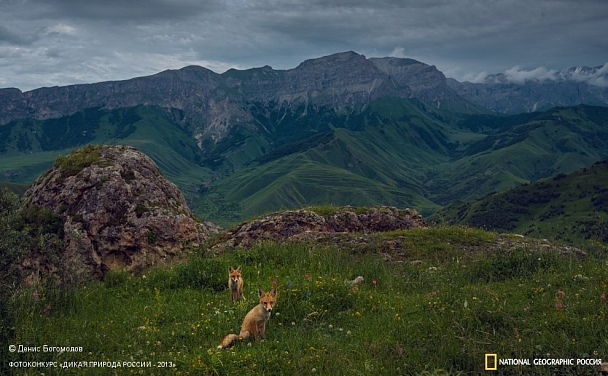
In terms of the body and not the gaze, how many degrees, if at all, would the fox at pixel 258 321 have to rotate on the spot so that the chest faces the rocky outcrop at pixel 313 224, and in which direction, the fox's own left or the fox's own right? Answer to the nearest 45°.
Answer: approximately 135° to the fox's own left

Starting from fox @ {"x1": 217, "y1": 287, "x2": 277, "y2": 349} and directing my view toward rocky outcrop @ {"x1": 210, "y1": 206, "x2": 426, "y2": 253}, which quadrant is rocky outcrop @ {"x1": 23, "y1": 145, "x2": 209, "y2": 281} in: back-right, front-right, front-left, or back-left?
front-left

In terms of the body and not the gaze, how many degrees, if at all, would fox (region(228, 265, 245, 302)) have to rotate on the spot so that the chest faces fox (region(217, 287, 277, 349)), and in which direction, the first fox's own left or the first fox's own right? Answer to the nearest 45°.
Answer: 0° — it already faces it

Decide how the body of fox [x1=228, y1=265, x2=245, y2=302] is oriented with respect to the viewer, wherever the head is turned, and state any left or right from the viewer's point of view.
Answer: facing the viewer

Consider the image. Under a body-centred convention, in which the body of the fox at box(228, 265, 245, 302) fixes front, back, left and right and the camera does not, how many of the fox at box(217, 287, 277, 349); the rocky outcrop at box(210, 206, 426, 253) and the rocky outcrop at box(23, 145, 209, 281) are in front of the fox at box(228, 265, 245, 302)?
1

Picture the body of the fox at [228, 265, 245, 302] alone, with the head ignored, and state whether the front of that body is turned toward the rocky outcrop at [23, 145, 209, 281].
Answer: no

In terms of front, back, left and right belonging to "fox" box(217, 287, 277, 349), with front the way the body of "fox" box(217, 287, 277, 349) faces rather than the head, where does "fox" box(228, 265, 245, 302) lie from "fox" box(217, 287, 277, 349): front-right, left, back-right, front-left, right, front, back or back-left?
back-left

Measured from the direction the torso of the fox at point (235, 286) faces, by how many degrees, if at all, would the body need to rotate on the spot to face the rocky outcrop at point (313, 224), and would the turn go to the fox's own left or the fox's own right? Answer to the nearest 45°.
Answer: approximately 180°

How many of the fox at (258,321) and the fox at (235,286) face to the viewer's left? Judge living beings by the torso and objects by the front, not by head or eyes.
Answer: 0
